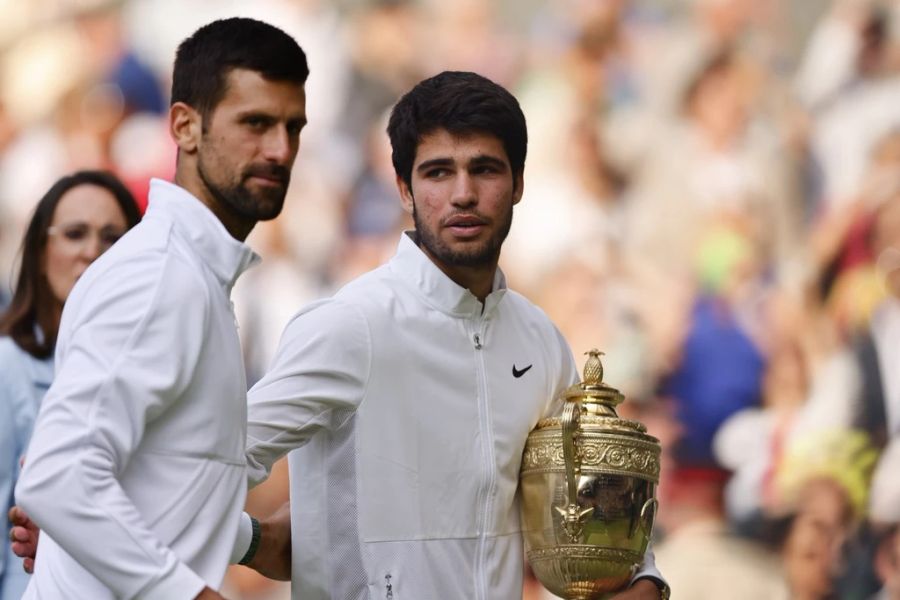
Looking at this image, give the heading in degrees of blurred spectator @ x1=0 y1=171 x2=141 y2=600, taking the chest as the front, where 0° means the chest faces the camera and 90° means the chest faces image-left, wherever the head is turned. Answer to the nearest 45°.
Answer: approximately 315°

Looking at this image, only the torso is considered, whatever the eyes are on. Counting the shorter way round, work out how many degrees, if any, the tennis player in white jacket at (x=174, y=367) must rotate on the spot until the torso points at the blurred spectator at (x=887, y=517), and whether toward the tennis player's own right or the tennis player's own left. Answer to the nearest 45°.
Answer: approximately 45° to the tennis player's own left

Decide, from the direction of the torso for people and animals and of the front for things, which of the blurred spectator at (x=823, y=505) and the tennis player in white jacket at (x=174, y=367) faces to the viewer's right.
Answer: the tennis player in white jacket

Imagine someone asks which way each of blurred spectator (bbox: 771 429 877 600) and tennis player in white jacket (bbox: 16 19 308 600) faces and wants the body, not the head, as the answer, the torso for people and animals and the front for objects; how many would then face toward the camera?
1

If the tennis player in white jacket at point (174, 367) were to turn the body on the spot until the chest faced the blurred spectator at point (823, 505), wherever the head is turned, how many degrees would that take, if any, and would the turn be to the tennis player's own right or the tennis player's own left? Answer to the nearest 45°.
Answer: approximately 45° to the tennis player's own left

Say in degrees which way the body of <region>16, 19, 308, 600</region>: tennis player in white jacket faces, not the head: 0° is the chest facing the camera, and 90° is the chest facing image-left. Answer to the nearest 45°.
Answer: approximately 270°

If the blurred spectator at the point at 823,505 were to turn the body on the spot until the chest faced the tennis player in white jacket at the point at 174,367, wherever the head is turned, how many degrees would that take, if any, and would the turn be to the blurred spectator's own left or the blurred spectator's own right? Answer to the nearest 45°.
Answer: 0° — they already face them

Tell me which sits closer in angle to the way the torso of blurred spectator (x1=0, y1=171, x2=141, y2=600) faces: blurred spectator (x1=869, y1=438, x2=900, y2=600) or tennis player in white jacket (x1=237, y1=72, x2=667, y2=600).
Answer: the tennis player in white jacket

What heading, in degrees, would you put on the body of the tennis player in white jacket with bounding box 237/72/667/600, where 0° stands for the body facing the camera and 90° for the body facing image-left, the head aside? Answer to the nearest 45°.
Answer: approximately 315°
